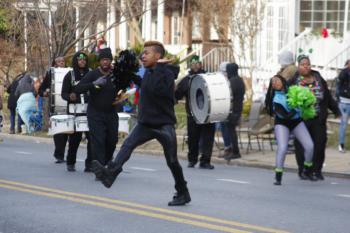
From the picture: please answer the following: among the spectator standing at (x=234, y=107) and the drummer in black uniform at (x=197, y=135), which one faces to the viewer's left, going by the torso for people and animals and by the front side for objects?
the spectator standing

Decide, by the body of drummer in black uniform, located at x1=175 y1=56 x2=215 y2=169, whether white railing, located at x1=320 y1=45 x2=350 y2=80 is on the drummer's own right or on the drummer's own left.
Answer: on the drummer's own left

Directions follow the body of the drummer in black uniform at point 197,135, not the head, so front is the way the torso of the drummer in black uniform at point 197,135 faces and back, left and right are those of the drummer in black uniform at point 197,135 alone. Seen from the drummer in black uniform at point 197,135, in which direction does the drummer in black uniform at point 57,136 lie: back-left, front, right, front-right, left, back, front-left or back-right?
back-right

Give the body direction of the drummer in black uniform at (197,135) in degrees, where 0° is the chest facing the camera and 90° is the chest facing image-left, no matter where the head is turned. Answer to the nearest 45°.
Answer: approximately 315°

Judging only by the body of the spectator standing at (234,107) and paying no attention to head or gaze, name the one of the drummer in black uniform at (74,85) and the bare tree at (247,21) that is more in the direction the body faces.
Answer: the drummer in black uniform

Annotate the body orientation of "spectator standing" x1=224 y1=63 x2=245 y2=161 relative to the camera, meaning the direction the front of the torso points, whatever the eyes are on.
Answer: to the viewer's left
